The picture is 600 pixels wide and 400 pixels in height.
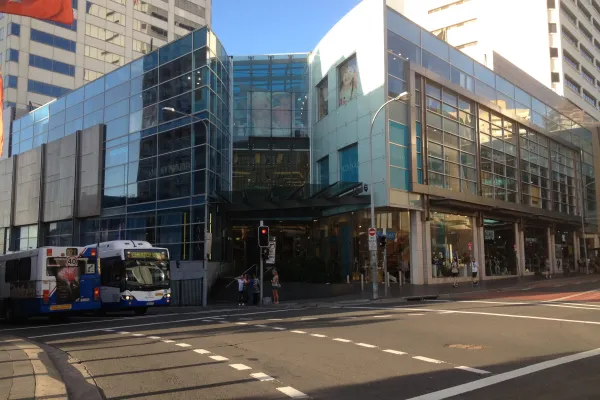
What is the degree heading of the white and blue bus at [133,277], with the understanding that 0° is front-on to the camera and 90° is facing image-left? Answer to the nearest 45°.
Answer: approximately 315°

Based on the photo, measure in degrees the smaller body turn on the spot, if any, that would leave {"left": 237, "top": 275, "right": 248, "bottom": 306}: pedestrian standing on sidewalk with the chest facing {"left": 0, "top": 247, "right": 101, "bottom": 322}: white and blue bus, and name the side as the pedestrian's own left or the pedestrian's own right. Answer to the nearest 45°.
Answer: approximately 45° to the pedestrian's own right

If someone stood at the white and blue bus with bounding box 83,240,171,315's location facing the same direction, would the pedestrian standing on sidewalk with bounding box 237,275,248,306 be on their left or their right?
on their left

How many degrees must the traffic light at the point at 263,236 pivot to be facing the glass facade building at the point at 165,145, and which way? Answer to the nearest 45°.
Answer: approximately 135° to its right

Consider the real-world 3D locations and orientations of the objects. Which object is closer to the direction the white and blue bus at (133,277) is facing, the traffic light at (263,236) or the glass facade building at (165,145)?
the traffic light

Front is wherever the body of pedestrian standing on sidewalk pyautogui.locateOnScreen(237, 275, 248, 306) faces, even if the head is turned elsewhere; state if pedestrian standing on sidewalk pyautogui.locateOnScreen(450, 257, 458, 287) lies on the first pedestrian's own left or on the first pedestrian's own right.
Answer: on the first pedestrian's own left

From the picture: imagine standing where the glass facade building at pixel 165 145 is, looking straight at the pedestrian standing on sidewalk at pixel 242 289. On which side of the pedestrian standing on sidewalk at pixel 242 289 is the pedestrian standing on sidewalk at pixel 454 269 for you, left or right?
left
